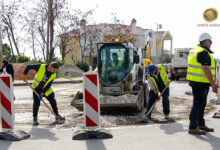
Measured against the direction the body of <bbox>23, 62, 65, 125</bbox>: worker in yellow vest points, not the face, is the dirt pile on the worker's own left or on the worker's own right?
on the worker's own left

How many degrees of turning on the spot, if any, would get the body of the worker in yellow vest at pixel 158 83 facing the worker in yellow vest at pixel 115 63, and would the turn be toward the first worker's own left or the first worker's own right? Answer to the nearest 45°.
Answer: approximately 90° to the first worker's own right

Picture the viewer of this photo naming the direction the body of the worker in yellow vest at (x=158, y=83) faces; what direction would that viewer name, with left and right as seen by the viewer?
facing the viewer and to the left of the viewer

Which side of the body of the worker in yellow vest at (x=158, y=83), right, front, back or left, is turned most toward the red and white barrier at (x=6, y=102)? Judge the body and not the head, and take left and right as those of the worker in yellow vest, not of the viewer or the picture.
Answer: front

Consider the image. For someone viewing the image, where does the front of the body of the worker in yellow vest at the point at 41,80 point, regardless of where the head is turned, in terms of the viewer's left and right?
facing the viewer and to the right of the viewer

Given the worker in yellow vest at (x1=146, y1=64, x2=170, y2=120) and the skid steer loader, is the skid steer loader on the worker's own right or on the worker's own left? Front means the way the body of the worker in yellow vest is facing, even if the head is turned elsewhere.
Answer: on the worker's own right

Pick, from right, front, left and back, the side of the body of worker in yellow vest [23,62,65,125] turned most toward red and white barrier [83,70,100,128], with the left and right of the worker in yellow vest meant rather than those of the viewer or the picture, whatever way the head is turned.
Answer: front

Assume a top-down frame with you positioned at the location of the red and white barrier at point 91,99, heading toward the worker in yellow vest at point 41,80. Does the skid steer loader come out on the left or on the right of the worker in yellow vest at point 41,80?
right
